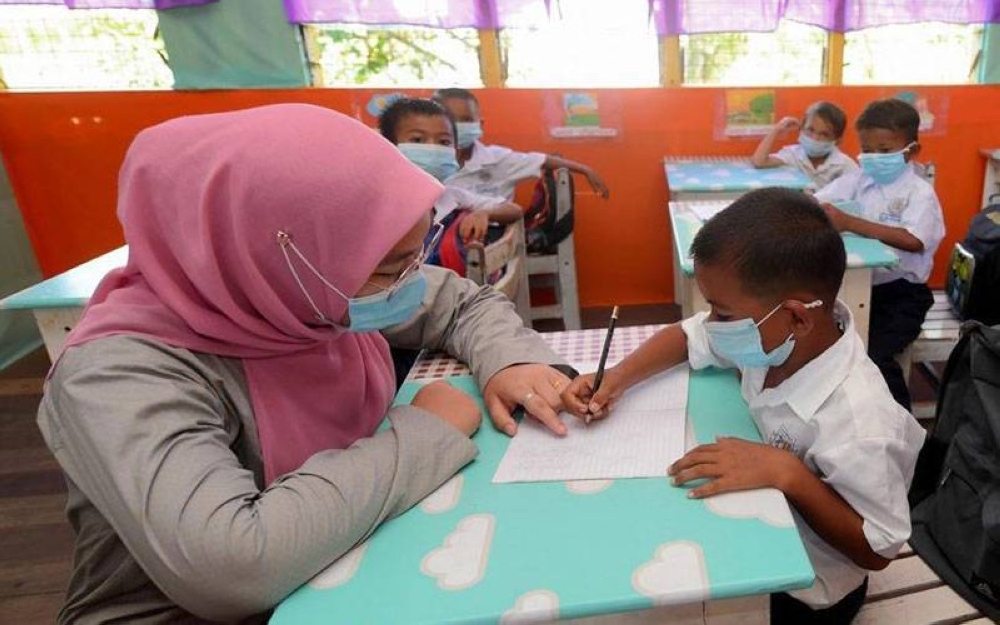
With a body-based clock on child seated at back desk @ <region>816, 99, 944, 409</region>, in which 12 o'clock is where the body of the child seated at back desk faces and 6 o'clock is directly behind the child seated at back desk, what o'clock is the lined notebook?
The lined notebook is roughly at 11 o'clock from the child seated at back desk.

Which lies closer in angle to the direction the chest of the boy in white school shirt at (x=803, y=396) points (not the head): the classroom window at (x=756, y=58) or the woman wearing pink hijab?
the woman wearing pink hijab

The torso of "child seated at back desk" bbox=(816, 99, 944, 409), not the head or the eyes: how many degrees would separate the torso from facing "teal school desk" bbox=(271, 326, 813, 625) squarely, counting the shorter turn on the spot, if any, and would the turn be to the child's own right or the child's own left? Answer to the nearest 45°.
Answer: approximately 45° to the child's own left

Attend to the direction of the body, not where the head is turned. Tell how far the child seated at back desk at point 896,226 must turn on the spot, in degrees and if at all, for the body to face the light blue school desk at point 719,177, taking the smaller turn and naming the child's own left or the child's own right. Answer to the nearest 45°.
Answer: approximately 90° to the child's own right

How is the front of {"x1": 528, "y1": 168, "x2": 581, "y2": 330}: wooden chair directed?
to the viewer's left

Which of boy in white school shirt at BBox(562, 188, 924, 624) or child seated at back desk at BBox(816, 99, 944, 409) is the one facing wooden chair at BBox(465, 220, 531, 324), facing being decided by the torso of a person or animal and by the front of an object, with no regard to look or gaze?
the child seated at back desk

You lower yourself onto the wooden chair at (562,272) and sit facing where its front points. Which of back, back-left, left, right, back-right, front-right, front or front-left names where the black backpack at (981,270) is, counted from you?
back-left

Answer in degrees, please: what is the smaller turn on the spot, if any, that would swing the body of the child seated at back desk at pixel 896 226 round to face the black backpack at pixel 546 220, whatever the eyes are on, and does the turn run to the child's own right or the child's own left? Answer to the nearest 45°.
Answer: approximately 45° to the child's own right

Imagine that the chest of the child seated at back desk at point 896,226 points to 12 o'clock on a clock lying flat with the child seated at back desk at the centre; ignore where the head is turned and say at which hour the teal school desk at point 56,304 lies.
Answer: The teal school desk is roughly at 12 o'clock from the child seated at back desk.

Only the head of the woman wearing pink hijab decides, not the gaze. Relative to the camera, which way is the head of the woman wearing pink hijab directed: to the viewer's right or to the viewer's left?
to the viewer's right
